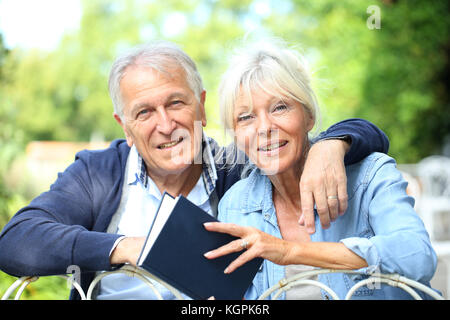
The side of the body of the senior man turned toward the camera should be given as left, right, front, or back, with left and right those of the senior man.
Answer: front
